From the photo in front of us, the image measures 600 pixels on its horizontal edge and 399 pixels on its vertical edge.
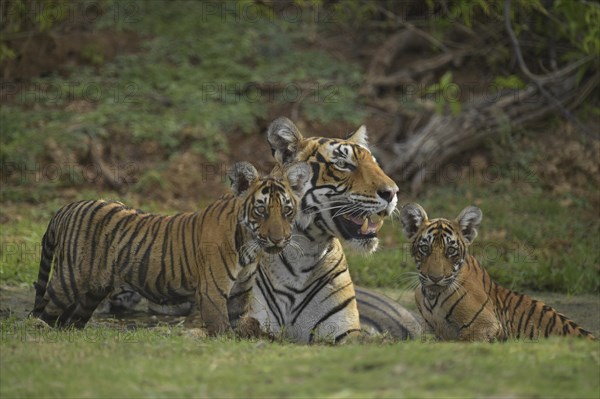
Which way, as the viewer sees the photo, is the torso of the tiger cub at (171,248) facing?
to the viewer's right

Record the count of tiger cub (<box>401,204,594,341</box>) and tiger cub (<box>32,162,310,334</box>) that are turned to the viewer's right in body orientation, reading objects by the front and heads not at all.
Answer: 1

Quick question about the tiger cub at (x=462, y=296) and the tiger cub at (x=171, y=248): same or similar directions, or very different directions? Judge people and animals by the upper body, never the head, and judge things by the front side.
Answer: very different directions

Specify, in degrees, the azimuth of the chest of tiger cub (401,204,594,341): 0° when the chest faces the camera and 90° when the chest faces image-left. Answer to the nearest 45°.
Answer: approximately 45°

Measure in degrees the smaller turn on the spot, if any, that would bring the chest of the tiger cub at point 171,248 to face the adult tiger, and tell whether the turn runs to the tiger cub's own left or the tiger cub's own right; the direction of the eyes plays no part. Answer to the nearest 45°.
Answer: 0° — it already faces it

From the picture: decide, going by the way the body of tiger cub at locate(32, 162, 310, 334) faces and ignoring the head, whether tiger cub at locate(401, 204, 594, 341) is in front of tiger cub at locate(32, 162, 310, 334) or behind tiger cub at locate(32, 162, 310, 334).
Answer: in front

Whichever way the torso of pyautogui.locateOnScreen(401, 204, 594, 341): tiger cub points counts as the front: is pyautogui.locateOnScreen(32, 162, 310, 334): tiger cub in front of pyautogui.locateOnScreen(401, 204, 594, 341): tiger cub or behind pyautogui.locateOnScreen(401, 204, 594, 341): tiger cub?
in front
